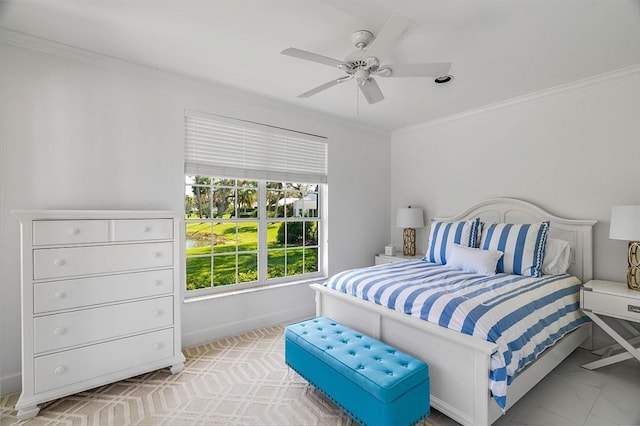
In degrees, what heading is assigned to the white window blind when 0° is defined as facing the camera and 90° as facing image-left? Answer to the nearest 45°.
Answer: approximately 315°

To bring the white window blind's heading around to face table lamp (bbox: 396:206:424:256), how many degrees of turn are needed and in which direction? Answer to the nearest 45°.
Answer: approximately 45° to its left

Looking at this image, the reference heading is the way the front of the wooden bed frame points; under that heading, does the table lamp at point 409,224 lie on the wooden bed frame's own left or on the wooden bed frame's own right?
on the wooden bed frame's own right

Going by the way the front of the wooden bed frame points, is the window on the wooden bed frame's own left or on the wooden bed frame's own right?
on the wooden bed frame's own right

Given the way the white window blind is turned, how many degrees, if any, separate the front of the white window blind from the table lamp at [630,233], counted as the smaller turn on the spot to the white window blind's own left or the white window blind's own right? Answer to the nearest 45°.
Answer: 0° — it already faces it

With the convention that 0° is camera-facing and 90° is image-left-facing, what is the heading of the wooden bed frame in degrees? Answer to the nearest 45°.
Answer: approximately 45°

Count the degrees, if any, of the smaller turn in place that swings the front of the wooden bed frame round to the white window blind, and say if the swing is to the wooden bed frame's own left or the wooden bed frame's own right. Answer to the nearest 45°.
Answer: approximately 45° to the wooden bed frame's own right
